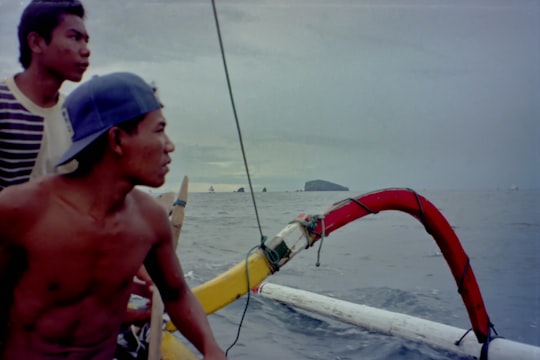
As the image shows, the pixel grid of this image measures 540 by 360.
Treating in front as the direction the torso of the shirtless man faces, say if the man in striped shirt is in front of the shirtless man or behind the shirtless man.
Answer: behind

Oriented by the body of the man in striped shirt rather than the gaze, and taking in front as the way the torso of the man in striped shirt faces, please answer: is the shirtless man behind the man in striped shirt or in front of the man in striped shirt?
in front

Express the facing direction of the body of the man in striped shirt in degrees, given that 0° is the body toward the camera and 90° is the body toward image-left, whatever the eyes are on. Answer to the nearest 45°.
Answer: approximately 315°

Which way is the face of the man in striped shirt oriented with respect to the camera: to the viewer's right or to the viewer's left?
to the viewer's right

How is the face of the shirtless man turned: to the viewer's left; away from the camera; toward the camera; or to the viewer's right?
to the viewer's right

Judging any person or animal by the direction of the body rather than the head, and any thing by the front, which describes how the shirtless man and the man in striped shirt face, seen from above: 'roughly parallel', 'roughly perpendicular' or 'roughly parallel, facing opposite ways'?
roughly parallel

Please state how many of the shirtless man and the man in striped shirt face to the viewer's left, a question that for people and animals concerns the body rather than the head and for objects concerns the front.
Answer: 0

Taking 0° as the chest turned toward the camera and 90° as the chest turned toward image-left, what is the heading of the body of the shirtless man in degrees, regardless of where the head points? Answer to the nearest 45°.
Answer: approximately 315°
